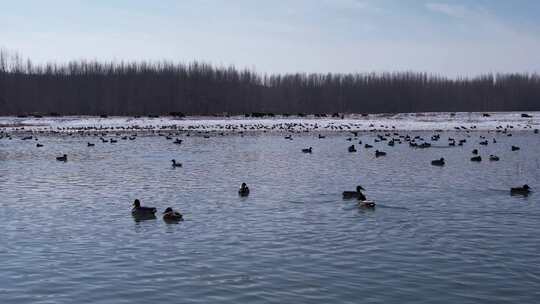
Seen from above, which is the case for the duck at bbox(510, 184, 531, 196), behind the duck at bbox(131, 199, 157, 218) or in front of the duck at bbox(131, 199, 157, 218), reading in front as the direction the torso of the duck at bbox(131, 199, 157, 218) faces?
behind

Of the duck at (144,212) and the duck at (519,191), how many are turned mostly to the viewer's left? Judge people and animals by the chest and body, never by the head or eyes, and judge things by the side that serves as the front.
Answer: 1

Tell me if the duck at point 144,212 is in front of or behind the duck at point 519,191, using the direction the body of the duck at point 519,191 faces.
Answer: behind

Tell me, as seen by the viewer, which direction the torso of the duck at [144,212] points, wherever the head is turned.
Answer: to the viewer's left

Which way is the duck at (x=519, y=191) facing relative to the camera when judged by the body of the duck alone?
to the viewer's right
